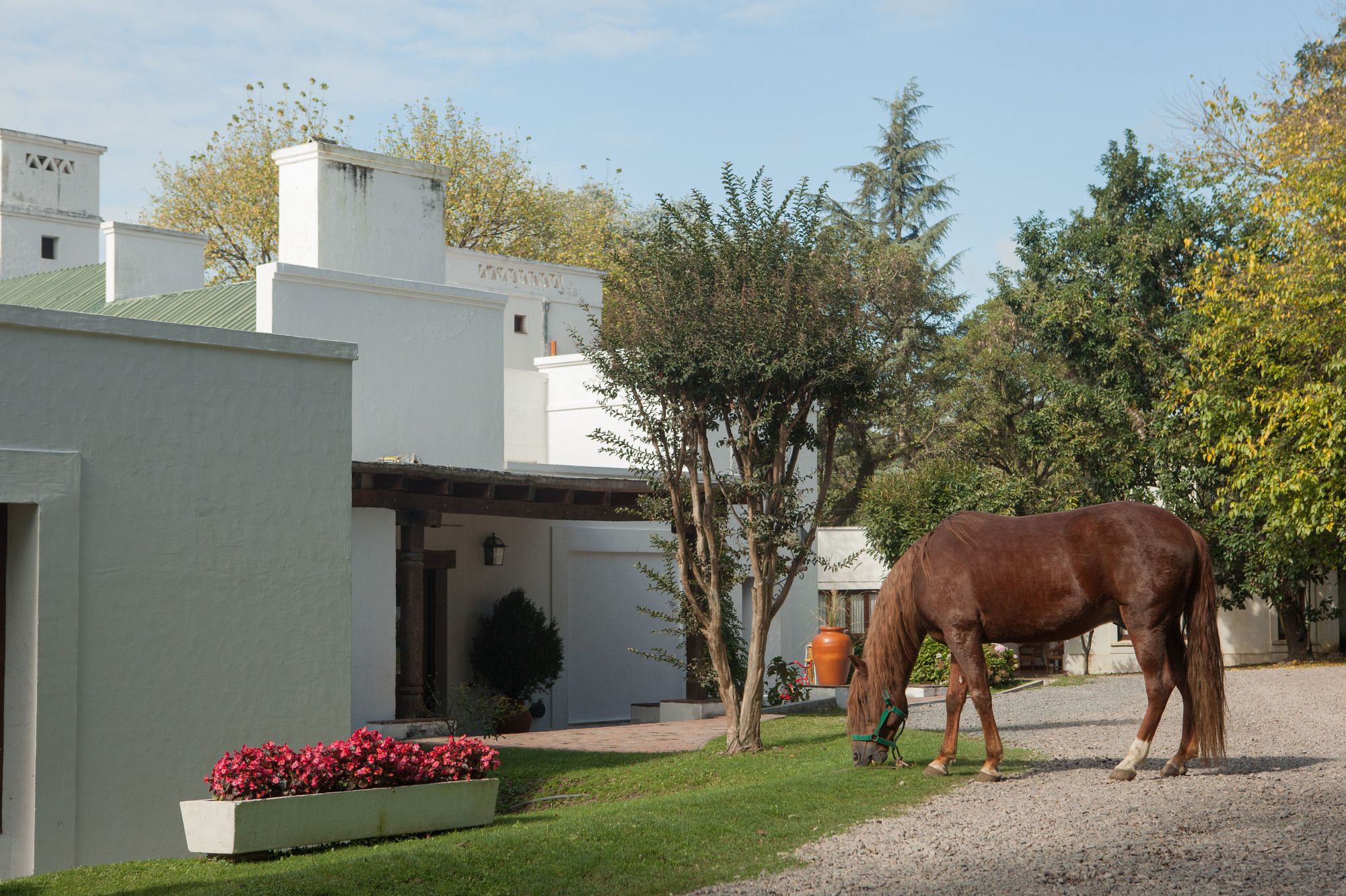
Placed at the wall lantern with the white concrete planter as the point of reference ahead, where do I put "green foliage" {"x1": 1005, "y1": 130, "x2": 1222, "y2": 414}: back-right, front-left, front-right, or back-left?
back-left

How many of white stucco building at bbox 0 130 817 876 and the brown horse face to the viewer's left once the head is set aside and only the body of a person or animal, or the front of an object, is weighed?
1

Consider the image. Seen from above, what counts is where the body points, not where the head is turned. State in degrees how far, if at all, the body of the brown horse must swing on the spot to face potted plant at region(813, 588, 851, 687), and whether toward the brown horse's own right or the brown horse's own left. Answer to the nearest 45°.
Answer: approximately 90° to the brown horse's own right

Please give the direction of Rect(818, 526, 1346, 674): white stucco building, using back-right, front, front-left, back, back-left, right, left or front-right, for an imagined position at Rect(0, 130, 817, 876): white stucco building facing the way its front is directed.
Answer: left

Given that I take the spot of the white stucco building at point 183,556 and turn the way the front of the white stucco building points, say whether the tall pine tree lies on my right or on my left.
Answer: on my left

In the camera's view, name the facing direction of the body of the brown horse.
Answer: to the viewer's left

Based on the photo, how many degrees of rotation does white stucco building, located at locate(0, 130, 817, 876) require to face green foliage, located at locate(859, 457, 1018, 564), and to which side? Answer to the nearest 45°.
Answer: approximately 90° to its left

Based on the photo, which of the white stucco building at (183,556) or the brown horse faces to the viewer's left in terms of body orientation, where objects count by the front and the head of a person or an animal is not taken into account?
the brown horse

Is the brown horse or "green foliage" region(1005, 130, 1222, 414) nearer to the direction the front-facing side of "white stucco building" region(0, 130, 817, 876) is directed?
the brown horse

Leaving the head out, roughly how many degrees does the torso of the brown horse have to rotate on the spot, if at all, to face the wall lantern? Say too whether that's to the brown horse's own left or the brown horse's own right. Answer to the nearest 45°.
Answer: approximately 45° to the brown horse's own right

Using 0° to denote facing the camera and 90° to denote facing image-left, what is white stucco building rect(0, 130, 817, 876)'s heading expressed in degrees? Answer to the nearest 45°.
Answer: approximately 315°

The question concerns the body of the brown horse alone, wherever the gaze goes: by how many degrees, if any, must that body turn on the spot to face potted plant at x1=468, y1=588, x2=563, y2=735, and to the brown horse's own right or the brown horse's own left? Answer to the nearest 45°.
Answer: approximately 45° to the brown horse's own right
